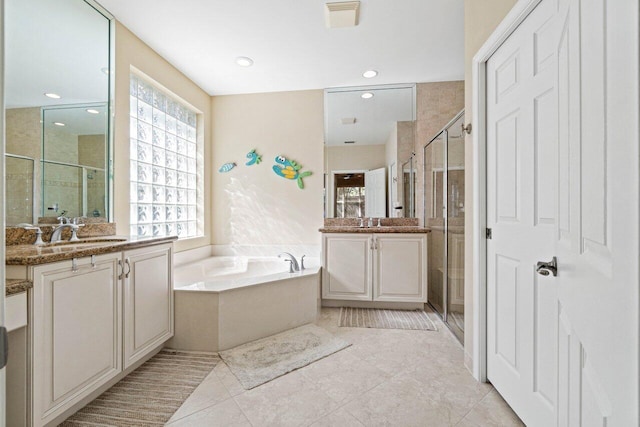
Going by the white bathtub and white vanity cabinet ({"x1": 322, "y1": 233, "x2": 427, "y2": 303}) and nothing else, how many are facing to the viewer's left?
0

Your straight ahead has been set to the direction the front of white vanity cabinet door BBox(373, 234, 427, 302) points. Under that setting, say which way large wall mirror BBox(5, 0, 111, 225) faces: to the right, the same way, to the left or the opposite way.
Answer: to the left

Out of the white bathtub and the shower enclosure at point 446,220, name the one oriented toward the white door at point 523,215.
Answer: the white bathtub

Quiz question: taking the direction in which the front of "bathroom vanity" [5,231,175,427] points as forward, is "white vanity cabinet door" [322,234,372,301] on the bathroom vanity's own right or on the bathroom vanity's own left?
on the bathroom vanity's own left

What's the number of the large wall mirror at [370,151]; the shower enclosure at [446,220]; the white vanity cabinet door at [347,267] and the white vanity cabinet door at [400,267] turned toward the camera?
3

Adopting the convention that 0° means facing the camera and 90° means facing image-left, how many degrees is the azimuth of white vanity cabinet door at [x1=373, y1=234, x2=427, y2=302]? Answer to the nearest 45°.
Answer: approximately 0°

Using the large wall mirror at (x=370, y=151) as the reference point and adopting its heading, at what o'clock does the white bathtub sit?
The white bathtub is roughly at 1 o'clock from the large wall mirror.

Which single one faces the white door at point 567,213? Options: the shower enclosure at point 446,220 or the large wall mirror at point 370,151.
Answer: the large wall mirror

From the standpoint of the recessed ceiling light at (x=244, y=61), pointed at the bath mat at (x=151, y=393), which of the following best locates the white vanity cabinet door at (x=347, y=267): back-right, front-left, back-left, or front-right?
back-left

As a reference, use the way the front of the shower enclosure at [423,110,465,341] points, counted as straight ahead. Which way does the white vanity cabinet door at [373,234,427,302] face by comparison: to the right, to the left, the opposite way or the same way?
to the left
